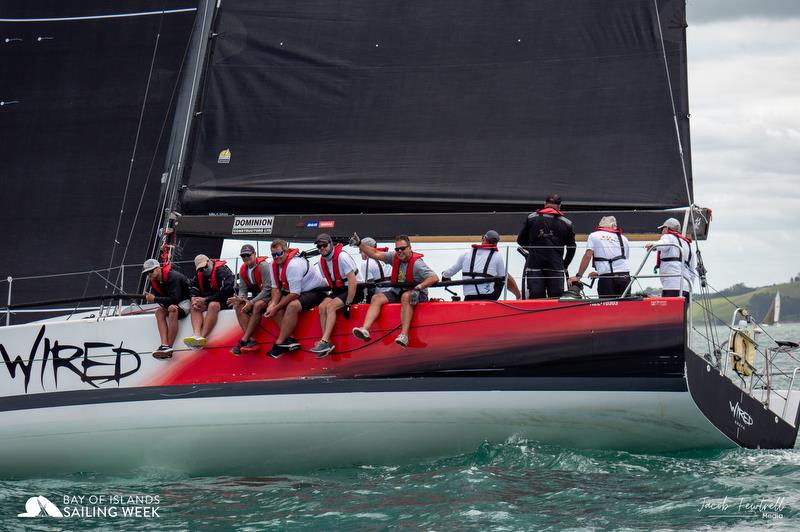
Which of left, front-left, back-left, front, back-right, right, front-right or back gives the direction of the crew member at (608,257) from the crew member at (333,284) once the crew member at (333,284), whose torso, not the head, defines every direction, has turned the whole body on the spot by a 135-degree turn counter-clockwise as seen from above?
front

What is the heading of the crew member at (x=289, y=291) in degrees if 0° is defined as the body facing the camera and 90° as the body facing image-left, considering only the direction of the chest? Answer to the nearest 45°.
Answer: approximately 45°

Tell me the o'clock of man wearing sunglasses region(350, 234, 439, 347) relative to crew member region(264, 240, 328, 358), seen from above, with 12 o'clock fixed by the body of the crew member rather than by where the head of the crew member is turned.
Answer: The man wearing sunglasses is roughly at 8 o'clock from the crew member.

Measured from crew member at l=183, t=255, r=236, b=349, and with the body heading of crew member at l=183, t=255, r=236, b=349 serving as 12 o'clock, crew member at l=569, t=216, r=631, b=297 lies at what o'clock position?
crew member at l=569, t=216, r=631, b=297 is roughly at 8 o'clock from crew member at l=183, t=255, r=236, b=349.

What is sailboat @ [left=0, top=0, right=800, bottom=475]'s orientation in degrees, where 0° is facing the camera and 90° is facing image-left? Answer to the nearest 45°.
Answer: approximately 90°
